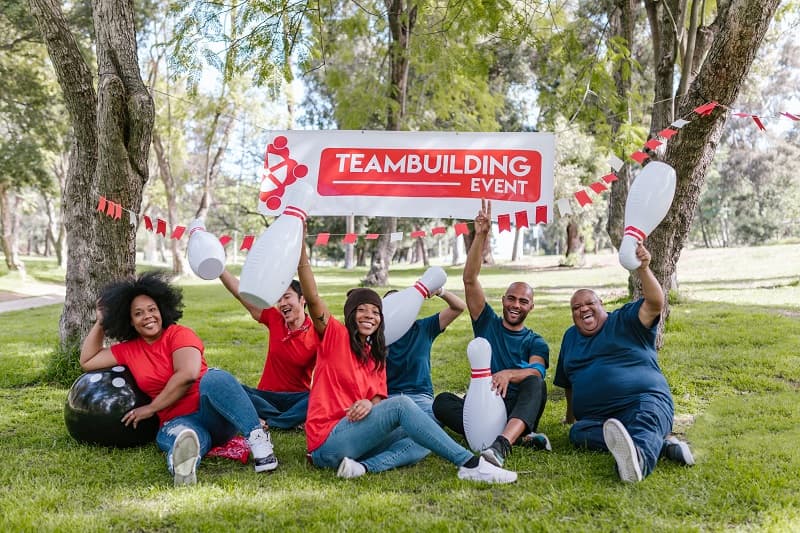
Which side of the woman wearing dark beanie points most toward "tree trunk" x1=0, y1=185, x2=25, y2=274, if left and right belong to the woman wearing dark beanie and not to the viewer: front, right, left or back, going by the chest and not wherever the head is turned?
back

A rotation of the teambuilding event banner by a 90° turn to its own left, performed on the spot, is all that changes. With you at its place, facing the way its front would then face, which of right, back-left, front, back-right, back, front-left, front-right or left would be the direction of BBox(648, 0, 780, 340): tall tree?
front

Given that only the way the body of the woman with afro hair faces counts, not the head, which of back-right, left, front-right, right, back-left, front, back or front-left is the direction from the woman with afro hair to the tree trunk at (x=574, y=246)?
back-left

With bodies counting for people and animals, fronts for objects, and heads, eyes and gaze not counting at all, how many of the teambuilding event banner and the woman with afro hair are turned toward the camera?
2

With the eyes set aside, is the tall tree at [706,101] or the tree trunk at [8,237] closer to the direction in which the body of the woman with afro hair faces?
the tall tree

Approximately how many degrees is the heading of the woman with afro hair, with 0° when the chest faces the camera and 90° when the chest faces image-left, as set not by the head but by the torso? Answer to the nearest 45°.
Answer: approximately 0°

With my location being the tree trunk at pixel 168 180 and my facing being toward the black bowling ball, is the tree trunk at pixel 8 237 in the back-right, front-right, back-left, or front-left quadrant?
back-right

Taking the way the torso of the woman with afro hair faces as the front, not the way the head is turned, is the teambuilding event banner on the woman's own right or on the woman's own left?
on the woman's own left
